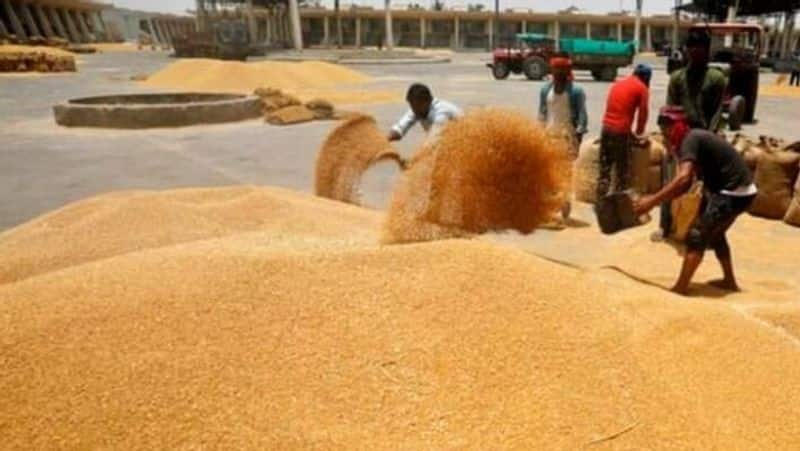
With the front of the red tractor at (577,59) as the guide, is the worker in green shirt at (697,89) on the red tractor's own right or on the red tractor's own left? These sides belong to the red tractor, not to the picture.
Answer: on the red tractor's own left

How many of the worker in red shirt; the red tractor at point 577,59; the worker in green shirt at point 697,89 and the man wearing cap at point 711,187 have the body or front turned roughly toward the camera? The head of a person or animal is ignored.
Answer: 1

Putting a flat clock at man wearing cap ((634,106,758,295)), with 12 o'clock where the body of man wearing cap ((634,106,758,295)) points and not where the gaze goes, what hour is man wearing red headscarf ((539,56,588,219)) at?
man wearing red headscarf ((539,56,588,219)) is roughly at 2 o'clock from man wearing cap ((634,106,758,295)).

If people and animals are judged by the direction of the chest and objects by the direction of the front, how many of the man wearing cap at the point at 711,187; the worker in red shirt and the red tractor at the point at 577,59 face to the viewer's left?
2

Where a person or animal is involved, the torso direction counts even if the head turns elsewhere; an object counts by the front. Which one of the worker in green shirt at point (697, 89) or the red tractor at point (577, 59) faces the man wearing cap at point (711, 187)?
the worker in green shirt

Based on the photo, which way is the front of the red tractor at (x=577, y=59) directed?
to the viewer's left

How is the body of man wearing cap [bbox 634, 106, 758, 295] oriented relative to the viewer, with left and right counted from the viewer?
facing to the left of the viewer

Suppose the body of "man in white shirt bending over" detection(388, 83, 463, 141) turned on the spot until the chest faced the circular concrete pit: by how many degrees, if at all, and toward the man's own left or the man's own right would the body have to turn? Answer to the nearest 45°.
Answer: approximately 90° to the man's own right

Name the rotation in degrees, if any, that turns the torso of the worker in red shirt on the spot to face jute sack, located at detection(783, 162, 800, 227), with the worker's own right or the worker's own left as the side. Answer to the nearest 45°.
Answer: approximately 45° to the worker's own right

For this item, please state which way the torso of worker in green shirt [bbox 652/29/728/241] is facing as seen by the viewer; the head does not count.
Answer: toward the camera

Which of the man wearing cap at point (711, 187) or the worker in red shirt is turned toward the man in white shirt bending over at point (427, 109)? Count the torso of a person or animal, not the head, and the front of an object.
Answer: the man wearing cap

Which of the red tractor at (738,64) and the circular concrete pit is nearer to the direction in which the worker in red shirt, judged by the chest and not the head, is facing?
the red tractor
